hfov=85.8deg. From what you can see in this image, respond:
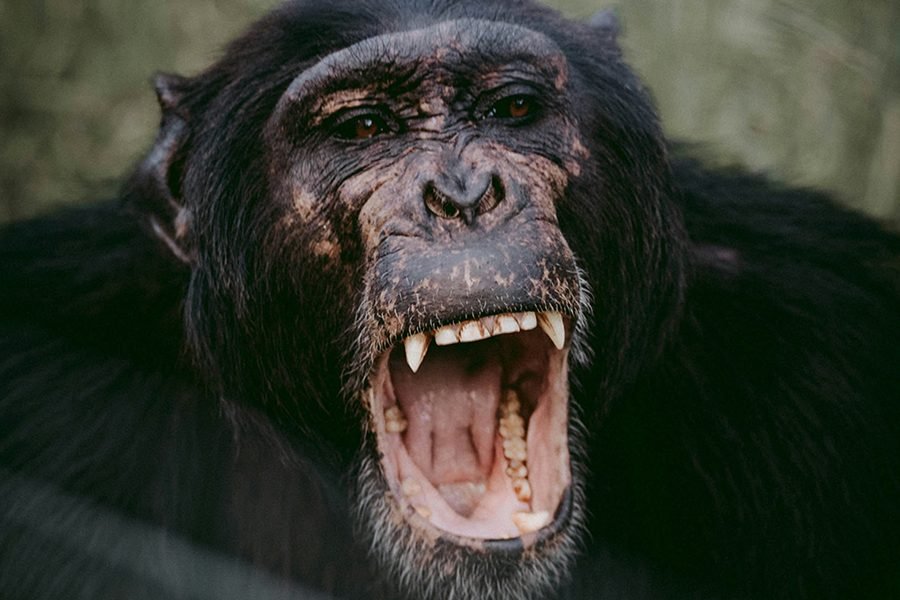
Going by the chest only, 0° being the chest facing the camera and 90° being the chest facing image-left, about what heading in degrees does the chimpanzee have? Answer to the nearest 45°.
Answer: approximately 0°
